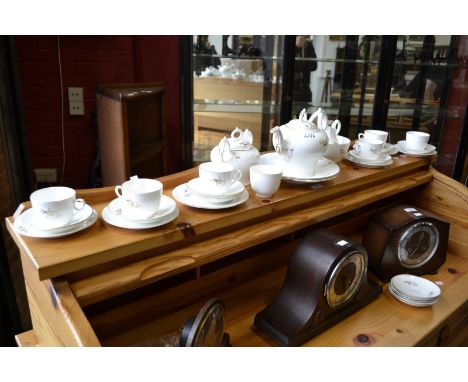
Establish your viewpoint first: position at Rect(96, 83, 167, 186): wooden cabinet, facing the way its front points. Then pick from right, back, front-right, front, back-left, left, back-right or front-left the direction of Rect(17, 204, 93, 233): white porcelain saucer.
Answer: front-right

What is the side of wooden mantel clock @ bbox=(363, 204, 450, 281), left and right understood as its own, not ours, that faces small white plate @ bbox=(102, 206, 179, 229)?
right

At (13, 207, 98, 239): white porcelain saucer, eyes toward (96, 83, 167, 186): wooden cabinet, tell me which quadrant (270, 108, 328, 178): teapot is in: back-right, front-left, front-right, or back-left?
front-right

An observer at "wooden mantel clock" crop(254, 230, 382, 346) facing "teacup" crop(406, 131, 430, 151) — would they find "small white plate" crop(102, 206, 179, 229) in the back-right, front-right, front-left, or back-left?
back-left

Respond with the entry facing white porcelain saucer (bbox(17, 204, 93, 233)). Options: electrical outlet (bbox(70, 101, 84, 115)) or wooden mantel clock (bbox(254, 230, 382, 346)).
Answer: the electrical outlet

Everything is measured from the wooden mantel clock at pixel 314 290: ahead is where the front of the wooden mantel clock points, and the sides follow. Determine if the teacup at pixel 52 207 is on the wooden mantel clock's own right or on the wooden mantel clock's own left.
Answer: on the wooden mantel clock's own right

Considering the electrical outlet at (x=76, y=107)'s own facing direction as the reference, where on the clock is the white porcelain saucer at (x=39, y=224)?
The white porcelain saucer is roughly at 12 o'clock from the electrical outlet.

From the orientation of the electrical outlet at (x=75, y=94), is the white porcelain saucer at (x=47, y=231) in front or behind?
in front

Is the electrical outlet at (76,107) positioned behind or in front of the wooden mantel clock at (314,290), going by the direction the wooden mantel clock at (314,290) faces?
behind

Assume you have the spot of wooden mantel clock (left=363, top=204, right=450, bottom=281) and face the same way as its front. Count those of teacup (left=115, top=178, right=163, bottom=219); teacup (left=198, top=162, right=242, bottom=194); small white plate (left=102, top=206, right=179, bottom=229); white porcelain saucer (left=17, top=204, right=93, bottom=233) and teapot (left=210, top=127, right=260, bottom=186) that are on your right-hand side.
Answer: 5

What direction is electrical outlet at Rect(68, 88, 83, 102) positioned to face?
toward the camera

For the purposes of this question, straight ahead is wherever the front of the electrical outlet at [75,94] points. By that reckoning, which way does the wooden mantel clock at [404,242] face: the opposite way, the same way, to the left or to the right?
the same way

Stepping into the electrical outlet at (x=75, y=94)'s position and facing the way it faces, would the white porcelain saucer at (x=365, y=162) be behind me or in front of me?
in front

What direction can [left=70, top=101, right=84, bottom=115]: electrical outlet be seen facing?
toward the camera

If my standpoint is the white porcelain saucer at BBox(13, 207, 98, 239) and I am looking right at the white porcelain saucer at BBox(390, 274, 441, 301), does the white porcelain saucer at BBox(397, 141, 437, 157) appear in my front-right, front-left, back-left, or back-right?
front-left

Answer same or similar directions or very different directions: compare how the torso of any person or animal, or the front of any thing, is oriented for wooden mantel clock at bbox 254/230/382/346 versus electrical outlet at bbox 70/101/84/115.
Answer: same or similar directions

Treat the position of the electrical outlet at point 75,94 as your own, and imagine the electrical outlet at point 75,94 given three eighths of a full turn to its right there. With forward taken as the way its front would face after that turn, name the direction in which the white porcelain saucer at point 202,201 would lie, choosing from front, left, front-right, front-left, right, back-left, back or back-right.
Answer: back-left

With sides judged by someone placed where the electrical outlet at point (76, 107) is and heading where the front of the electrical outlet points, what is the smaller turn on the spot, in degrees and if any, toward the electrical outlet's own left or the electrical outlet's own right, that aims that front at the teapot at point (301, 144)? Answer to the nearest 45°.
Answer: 0° — it already faces it

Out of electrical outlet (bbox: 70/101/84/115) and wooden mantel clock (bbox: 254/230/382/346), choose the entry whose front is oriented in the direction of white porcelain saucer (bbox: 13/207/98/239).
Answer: the electrical outlet

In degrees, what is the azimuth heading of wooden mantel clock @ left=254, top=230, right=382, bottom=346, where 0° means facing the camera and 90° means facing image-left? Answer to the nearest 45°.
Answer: approximately 315°
